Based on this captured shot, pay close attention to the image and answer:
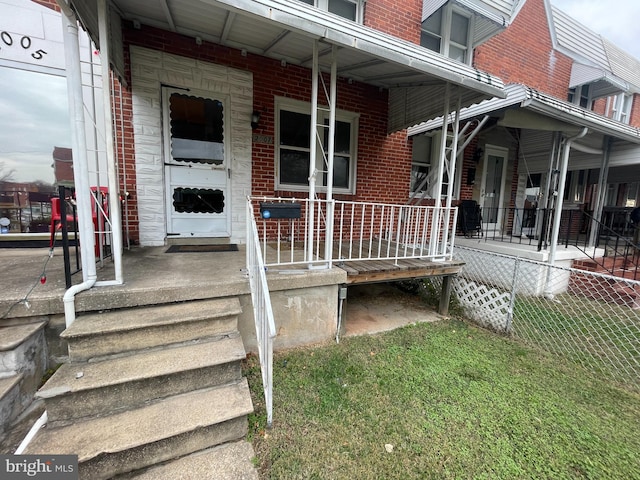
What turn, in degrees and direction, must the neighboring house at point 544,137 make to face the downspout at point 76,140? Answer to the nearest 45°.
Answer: approximately 45° to its right

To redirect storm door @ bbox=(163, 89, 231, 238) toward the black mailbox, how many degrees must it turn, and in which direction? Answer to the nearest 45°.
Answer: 0° — it already faces it

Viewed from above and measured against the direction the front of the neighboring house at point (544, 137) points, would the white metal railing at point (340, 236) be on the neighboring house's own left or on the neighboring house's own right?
on the neighboring house's own right

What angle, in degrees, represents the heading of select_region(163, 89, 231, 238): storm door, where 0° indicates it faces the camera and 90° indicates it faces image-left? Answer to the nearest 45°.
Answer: approximately 0°

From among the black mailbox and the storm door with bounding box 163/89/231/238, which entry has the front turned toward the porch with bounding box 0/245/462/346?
the storm door

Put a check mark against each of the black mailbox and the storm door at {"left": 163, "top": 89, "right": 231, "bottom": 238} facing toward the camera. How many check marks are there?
2

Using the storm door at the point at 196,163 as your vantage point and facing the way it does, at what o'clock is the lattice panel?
The lattice panel is roughly at 10 o'clock from the storm door.

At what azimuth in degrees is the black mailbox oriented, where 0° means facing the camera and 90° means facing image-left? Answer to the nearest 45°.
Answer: approximately 0°

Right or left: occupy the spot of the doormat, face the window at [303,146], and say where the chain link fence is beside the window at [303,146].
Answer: right

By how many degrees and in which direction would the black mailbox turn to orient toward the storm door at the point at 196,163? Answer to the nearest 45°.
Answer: approximately 135° to its right
